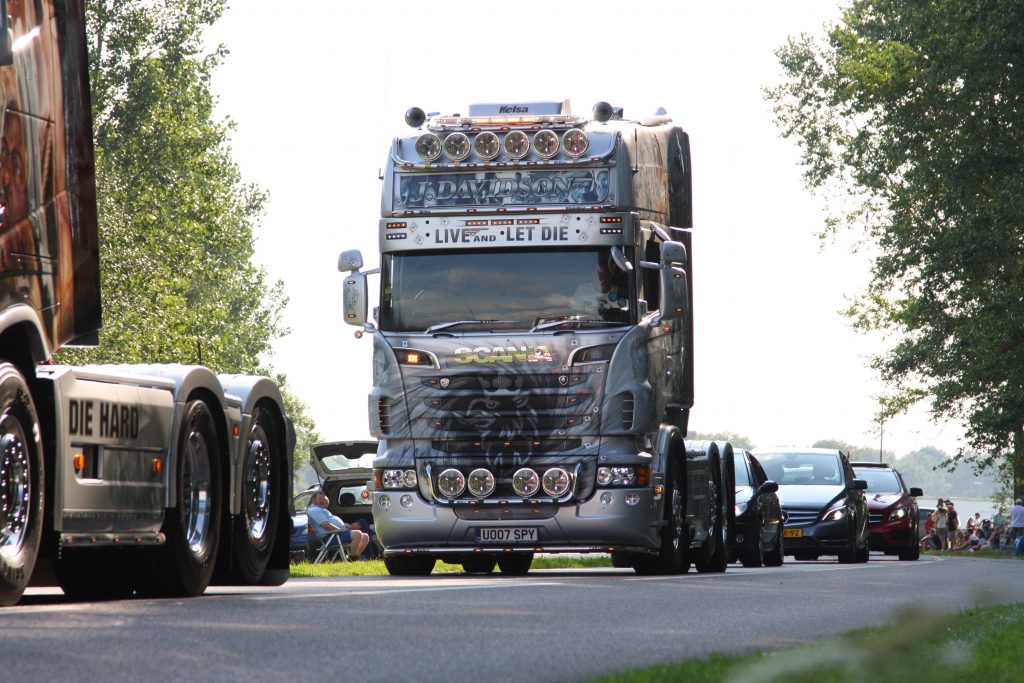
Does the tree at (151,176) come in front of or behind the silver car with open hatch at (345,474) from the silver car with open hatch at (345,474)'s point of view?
in front

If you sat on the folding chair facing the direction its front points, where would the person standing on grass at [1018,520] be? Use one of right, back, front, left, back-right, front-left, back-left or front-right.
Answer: front-left

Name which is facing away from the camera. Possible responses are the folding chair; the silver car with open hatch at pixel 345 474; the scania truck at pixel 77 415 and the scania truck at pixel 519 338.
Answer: the silver car with open hatch

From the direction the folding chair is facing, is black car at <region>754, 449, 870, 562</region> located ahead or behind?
ahead

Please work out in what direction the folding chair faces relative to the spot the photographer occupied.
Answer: facing to the right of the viewer

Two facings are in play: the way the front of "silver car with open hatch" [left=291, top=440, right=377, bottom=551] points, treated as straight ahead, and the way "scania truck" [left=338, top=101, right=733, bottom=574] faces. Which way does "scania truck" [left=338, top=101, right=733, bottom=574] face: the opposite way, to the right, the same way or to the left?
the opposite way

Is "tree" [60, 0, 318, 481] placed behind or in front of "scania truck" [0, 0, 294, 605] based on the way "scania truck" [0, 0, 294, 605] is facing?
behind

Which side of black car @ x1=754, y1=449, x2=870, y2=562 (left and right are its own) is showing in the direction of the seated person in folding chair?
right

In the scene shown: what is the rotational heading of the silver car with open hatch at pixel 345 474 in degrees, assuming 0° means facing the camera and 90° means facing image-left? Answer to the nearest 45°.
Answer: approximately 180°

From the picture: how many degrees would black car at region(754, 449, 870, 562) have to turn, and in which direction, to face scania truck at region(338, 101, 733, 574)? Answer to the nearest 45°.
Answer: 0° — it already faces it

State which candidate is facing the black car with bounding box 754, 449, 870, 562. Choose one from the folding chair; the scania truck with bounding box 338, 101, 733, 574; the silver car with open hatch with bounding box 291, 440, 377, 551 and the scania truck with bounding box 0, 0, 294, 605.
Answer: the folding chair

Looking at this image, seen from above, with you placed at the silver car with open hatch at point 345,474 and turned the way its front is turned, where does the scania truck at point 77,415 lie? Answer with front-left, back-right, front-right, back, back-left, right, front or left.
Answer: back
